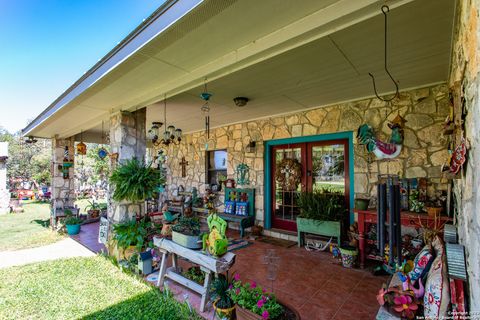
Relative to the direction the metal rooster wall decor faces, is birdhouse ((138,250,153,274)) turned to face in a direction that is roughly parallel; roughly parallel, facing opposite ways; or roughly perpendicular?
roughly perpendicular

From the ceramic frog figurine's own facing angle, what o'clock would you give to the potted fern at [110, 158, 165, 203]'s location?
The potted fern is roughly at 3 o'clock from the ceramic frog figurine.

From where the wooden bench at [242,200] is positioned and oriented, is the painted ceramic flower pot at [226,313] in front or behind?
in front

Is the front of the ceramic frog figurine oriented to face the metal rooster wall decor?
no

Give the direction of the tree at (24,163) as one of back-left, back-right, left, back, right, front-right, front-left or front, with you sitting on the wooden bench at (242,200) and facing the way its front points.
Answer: right

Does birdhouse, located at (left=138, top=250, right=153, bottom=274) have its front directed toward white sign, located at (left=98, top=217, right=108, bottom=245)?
no

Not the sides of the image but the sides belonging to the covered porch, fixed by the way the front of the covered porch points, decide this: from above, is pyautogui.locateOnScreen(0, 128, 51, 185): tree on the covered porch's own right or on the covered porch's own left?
on the covered porch's own right

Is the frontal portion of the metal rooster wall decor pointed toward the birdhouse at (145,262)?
no

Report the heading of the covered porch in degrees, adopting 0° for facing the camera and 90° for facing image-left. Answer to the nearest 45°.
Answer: approximately 45°

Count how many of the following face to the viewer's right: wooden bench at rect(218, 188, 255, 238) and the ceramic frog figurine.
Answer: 0
